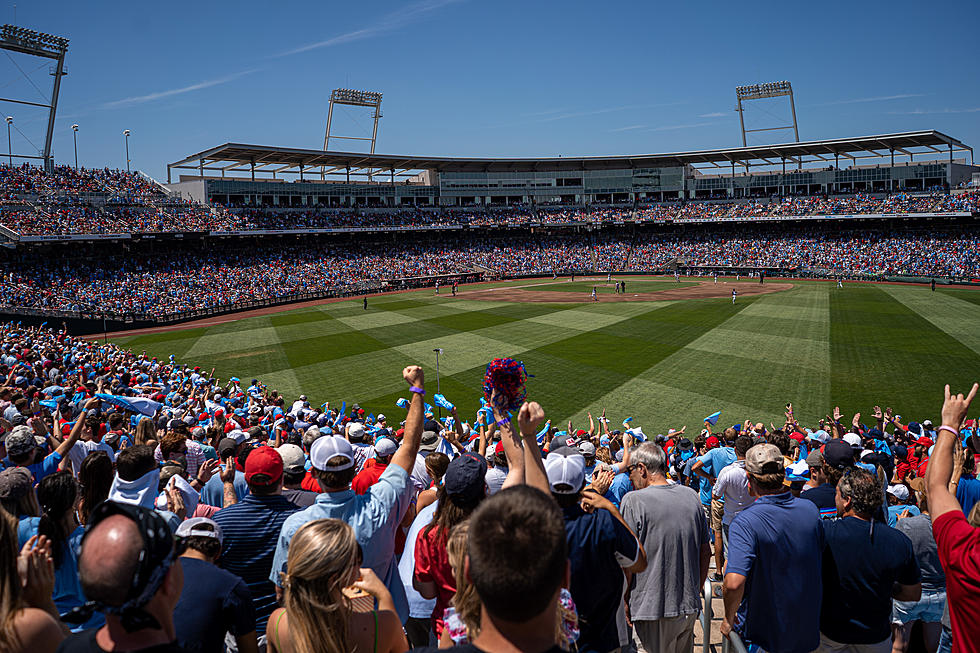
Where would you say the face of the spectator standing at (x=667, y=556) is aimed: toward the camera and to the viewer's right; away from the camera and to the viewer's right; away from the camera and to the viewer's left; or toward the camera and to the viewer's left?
away from the camera and to the viewer's left

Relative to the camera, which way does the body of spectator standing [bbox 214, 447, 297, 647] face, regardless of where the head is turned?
away from the camera

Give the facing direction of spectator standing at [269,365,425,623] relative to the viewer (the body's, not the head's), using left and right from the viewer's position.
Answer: facing away from the viewer

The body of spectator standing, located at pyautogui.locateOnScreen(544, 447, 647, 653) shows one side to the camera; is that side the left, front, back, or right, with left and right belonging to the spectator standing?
back

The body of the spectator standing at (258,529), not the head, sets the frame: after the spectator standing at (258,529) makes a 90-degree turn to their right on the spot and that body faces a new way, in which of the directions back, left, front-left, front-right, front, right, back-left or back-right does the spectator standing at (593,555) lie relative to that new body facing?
front-right

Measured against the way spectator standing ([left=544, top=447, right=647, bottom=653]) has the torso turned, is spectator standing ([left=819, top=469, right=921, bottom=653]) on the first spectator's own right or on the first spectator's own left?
on the first spectator's own right

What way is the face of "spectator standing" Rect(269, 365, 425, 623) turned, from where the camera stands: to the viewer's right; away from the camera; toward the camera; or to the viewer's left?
away from the camera

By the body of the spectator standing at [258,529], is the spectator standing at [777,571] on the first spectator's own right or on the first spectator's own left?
on the first spectator's own right

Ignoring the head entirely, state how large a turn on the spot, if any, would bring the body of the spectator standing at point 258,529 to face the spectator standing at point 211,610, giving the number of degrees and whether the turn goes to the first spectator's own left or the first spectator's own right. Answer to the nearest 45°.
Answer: approximately 180°

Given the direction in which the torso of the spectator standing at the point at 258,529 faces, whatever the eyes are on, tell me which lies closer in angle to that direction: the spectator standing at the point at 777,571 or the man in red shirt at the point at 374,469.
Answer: the man in red shirt
